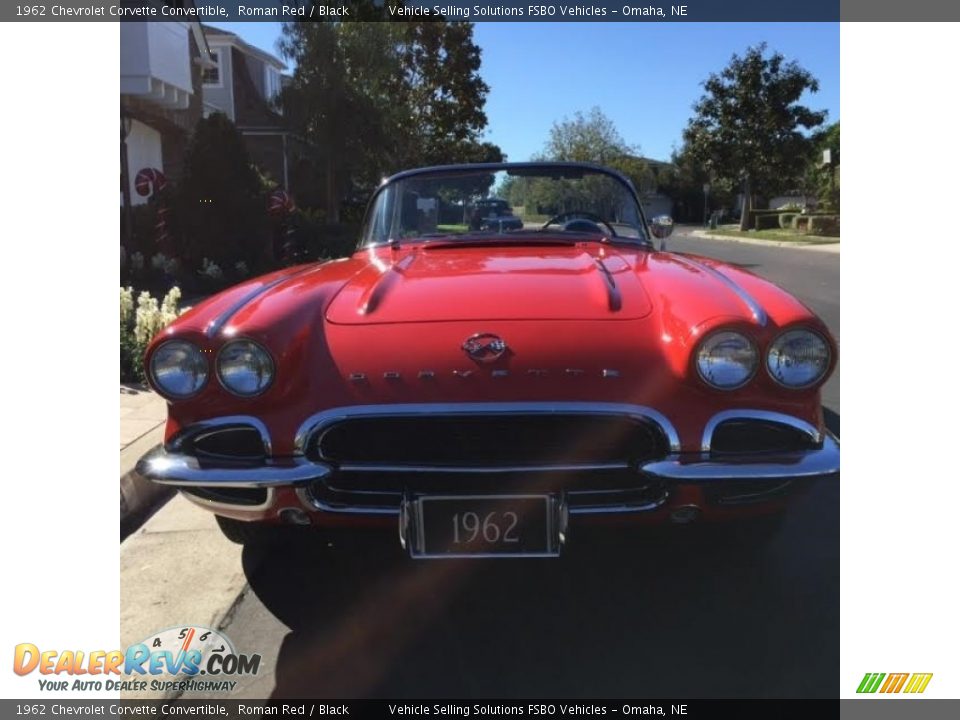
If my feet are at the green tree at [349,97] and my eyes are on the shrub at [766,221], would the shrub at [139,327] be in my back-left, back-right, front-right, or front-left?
back-right

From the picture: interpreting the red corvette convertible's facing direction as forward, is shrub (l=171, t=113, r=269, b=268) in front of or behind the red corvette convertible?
behind

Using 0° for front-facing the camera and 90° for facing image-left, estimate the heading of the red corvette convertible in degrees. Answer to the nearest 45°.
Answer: approximately 0°

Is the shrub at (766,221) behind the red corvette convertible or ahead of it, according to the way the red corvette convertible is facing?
behind

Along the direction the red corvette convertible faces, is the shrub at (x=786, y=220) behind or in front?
behind

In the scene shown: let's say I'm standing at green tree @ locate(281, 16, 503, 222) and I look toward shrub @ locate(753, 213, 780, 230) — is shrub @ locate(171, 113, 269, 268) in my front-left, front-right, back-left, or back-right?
back-right

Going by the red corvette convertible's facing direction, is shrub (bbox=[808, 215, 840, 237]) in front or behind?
behind

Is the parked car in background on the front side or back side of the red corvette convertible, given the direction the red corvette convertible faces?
on the back side

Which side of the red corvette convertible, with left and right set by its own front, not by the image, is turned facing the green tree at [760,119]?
back
